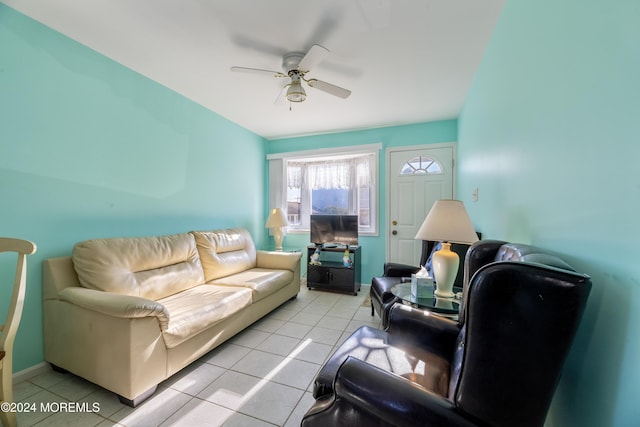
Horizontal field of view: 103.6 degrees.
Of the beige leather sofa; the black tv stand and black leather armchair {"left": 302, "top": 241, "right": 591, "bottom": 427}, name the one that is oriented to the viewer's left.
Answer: the black leather armchair

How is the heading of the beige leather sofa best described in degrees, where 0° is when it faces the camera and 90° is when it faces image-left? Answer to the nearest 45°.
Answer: approximately 315°

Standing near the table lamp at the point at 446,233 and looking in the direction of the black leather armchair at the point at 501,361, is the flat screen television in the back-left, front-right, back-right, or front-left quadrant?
back-right

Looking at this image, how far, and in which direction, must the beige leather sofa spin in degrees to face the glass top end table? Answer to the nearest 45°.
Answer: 0° — it already faces it

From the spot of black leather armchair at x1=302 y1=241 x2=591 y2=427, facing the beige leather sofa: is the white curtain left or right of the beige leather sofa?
right

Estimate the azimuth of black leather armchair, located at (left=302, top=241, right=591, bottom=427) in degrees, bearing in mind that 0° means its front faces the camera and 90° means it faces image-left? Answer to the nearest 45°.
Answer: approximately 90°

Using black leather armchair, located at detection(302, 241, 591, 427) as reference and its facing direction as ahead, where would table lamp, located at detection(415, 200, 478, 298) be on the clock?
The table lamp is roughly at 3 o'clock from the black leather armchair.

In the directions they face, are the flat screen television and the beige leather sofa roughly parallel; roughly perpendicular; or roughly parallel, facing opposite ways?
roughly perpendicular

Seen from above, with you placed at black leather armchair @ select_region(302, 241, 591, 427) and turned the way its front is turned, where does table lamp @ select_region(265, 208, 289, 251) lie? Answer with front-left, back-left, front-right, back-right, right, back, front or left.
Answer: front-right
